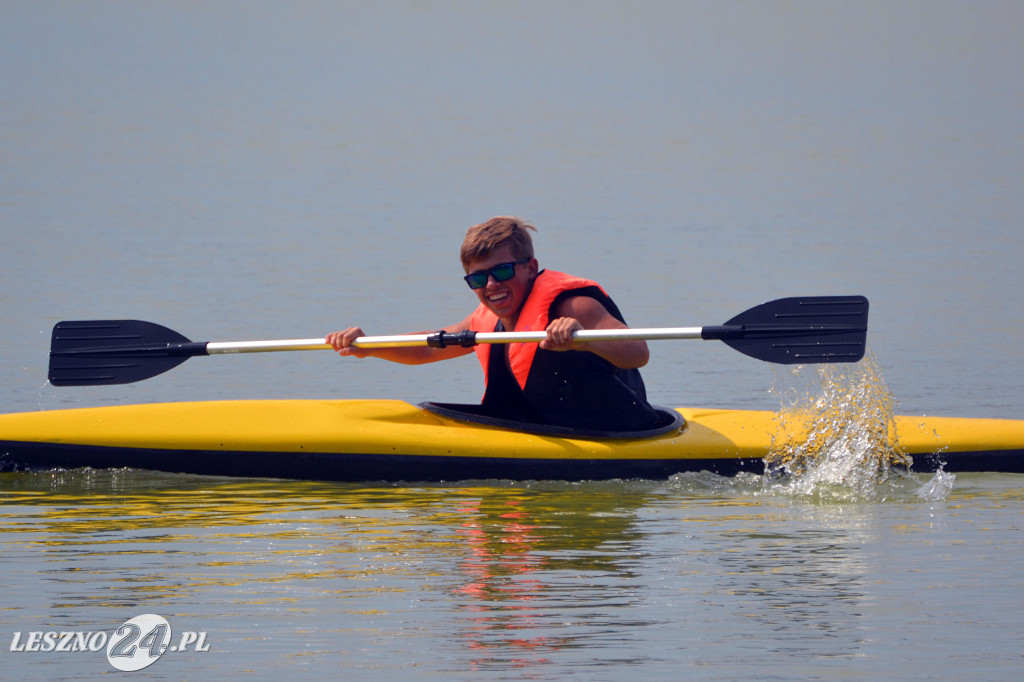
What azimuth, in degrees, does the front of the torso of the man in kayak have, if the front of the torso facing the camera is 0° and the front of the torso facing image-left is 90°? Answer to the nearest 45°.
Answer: approximately 45°

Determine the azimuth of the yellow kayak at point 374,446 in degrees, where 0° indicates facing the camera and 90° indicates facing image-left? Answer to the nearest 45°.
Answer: approximately 90°
